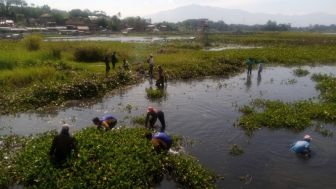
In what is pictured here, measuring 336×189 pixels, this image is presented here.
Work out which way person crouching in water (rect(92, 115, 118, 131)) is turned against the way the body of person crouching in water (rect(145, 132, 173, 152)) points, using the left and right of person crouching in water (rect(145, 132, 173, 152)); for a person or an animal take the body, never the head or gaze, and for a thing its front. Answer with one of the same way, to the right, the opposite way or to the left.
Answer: the same way

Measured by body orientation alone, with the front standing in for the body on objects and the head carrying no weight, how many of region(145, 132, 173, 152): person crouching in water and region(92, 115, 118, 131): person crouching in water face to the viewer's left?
2

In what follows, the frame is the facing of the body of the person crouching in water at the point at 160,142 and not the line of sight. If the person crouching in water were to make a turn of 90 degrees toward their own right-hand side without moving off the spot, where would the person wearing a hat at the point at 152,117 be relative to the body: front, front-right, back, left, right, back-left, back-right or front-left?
front

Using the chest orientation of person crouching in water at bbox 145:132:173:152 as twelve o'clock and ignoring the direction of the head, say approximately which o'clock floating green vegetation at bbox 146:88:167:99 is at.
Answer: The floating green vegetation is roughly at 3 o'clock from the person crouching in water.

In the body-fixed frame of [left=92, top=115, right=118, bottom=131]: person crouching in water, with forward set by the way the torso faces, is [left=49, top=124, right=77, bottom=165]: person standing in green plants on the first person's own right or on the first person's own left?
on the first person's own left

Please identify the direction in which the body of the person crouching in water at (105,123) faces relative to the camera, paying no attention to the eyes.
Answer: to the viewer's left

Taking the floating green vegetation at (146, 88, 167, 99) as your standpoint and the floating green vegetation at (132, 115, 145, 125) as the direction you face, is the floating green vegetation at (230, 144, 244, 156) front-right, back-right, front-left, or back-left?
front-left

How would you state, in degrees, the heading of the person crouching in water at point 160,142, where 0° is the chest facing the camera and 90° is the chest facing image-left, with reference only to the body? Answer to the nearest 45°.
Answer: approximately 90°

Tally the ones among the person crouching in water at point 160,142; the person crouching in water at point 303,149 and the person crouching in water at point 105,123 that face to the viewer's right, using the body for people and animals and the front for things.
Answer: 1

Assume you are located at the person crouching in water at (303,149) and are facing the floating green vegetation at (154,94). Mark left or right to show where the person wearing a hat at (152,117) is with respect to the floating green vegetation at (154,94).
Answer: left
